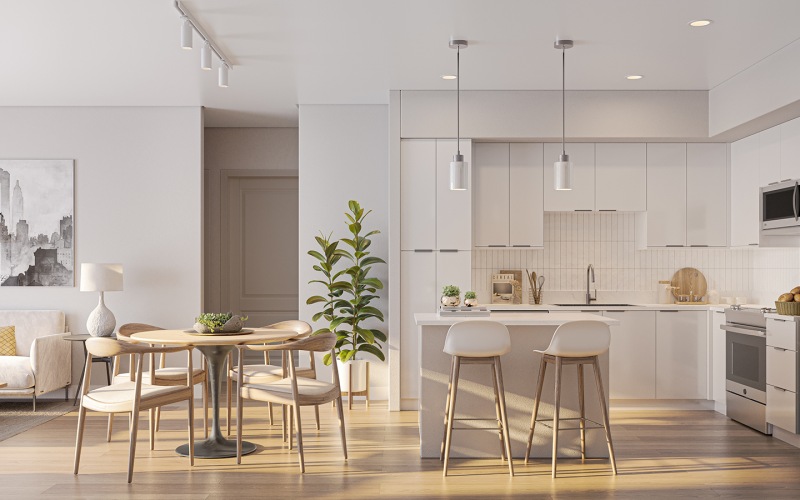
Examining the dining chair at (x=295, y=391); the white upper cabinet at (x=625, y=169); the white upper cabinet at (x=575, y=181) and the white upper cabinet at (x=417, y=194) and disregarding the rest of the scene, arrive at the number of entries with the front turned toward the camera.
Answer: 3

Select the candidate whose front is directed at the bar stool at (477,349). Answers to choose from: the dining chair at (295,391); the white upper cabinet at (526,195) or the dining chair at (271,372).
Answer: the white upper cabinet

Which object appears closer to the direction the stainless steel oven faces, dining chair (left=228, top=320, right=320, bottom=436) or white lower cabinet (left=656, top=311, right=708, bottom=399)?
the dining chair

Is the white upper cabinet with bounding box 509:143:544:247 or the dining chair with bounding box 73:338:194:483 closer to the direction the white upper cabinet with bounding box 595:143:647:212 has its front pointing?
the dining chair

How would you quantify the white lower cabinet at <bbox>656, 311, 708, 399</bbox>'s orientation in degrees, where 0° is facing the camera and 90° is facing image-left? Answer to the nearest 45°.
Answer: approximately 0°

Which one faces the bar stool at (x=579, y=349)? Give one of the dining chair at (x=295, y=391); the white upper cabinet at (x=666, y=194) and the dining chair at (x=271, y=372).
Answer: the white upper cabinet

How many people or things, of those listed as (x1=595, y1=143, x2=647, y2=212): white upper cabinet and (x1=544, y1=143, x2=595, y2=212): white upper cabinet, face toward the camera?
2

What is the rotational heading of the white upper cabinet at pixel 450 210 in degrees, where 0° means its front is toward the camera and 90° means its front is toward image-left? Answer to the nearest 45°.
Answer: approximately 0°

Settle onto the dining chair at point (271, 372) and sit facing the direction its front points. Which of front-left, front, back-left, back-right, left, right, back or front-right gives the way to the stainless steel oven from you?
back-left

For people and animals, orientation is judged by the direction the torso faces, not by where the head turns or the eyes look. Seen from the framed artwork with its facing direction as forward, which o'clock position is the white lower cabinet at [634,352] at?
The white lower cabinet is roughly at 10 o'clock from the framed artwork.
